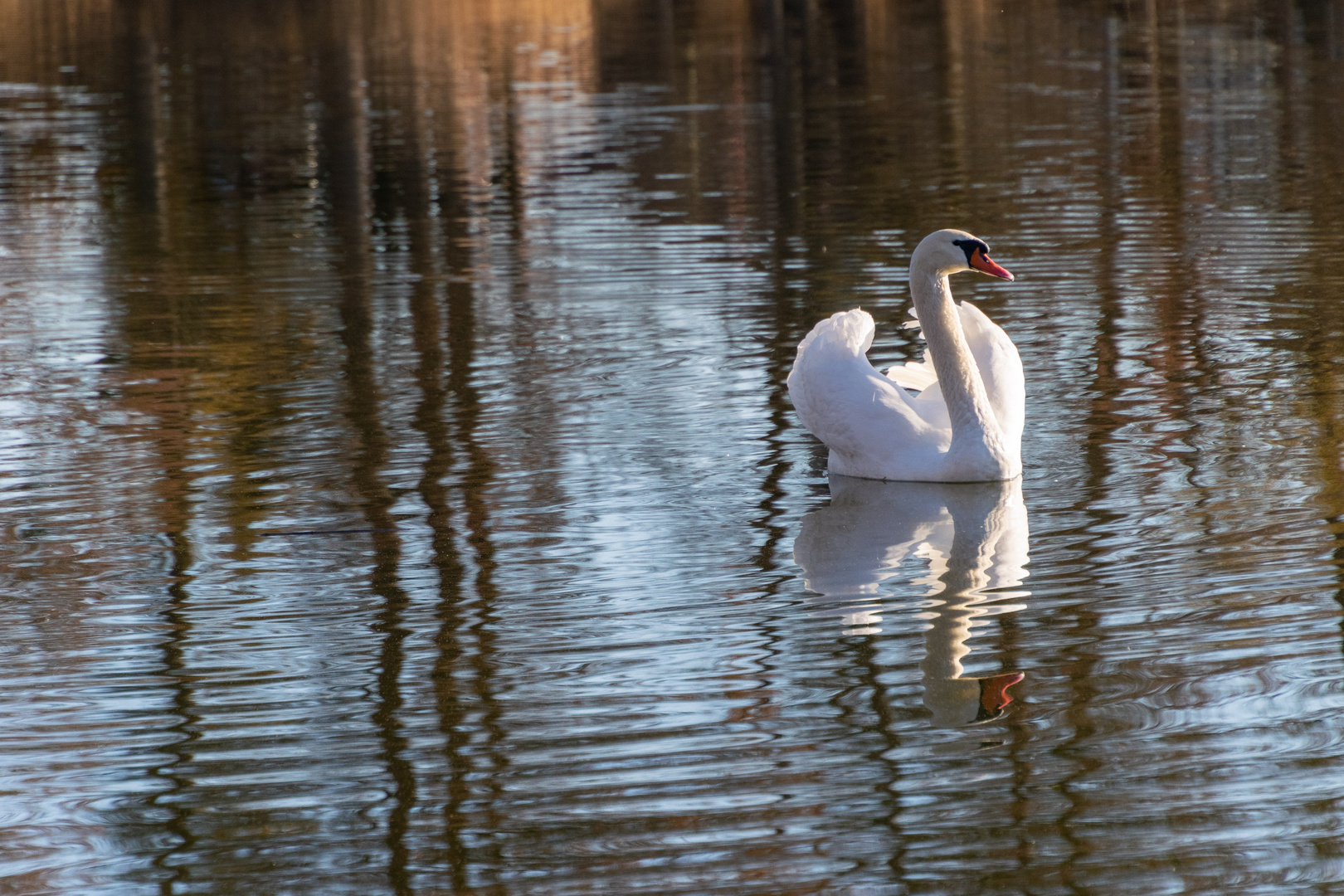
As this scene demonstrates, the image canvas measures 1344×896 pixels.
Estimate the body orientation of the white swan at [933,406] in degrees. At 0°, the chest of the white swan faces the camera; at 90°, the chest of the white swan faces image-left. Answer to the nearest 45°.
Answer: approximately 315°
